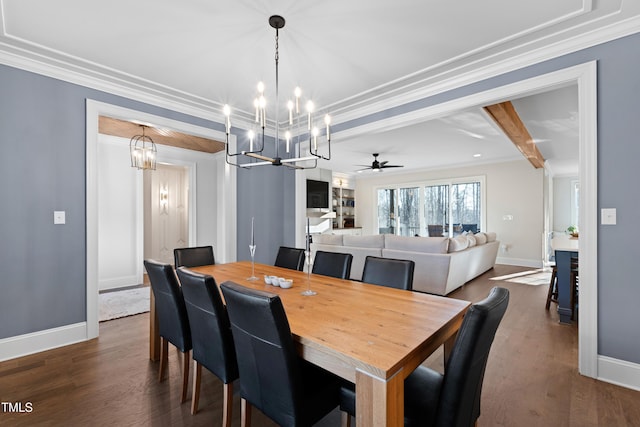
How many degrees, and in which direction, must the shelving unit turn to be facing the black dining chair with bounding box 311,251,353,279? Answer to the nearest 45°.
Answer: approximately 45° to its right

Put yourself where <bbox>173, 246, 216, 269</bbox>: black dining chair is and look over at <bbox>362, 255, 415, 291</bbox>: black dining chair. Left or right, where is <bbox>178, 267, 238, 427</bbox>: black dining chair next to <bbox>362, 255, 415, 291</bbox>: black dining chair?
right

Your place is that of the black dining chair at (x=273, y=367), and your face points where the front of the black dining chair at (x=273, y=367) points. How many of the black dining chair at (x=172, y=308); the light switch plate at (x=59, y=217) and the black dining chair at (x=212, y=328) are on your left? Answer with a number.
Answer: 3

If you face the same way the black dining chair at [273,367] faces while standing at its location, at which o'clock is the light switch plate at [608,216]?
The light switch plate is roughly at 1 o'clock from the black dining chair.

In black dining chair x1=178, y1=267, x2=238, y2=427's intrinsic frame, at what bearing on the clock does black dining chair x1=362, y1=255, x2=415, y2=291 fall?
black dining chair x1=362, y1=255, x2=415, y2=291 is roughly at 1 o'clock from black dining chair x1=178, y1=267, x2=238, y2=427.

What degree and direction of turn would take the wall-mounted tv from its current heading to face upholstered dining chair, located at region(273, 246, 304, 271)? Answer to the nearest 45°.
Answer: approximately 45° to its right

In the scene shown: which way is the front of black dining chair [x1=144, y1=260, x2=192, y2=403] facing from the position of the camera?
facing away from the viewer and to the right of the viewer

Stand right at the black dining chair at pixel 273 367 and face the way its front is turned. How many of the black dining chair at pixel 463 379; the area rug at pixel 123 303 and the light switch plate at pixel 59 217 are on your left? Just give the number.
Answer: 2

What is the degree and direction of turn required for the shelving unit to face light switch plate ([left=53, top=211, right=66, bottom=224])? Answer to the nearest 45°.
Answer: approximately 45° to its right

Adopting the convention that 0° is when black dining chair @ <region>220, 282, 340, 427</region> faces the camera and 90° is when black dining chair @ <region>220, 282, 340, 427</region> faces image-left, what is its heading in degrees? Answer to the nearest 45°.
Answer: approximately 225°
